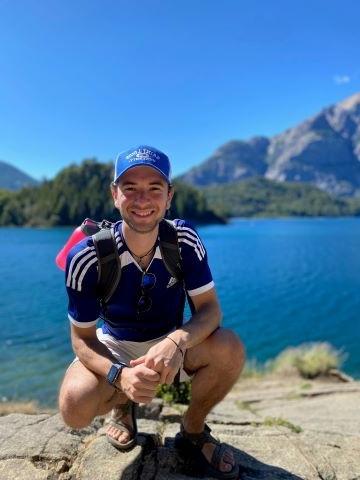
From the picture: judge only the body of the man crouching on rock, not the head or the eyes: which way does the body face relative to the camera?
toward the camera

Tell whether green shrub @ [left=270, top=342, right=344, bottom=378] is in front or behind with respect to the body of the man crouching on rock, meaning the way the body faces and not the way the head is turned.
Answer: behind

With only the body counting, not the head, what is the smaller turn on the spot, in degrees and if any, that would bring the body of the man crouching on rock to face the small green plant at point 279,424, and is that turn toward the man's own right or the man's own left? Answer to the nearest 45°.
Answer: approximately 135° to the man's own left

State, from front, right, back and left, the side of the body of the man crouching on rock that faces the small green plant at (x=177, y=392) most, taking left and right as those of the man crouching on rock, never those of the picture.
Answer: back

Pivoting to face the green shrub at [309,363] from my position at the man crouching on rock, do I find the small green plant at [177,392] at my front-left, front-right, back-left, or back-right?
front-left

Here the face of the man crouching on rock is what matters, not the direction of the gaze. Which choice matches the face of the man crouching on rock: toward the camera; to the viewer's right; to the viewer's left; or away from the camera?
toward the camera
